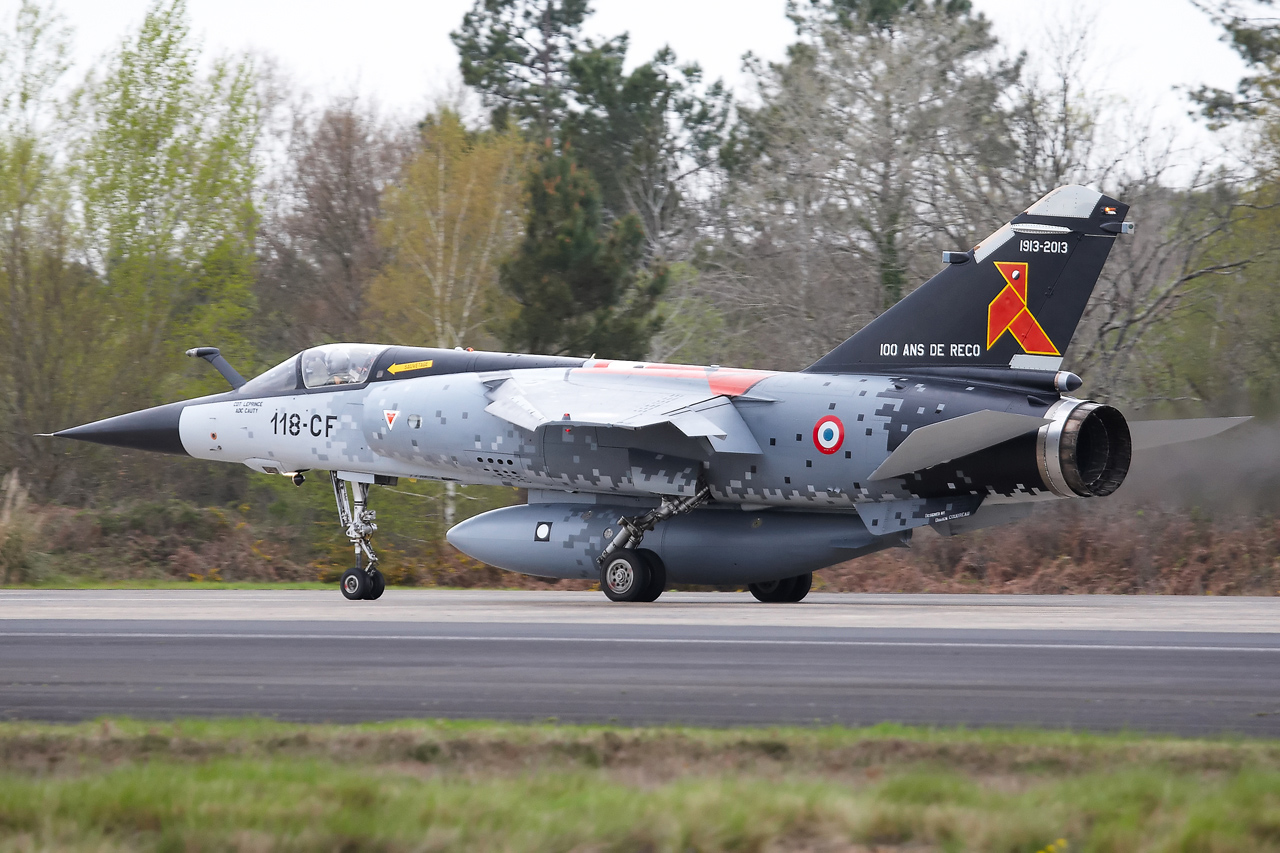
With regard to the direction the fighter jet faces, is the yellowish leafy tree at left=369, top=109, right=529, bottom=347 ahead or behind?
ahead

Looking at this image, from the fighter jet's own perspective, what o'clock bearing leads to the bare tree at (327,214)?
The bare tree is roughly at 1 o'clock from the fighter jet.

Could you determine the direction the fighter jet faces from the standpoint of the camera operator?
facing away from the viewer and to the left of the viewer
